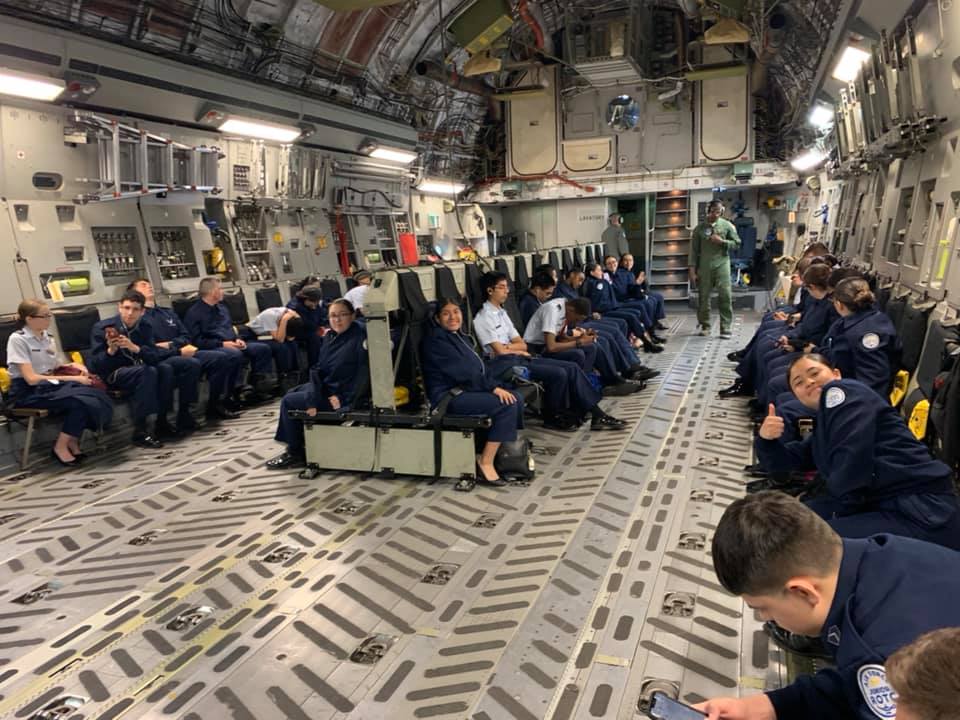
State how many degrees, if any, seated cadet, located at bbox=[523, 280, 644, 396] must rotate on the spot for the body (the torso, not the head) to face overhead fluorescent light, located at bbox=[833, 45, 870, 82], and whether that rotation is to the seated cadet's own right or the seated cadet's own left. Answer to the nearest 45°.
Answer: approximately 45° to the seated cadet's own left

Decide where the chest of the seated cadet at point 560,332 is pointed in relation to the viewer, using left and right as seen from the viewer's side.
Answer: facing to the right of the viewer

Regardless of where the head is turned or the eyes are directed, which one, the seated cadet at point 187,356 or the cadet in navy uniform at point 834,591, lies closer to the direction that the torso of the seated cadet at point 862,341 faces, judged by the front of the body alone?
the seated cadet

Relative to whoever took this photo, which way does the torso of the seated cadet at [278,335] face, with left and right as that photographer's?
facing the viewer and to the right of the viewer

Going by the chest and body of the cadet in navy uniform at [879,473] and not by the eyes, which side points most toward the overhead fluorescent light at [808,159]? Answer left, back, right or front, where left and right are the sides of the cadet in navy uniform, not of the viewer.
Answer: right

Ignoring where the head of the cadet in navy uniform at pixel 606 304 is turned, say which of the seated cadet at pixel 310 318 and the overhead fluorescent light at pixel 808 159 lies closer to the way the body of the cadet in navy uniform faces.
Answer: the overhead fluorescent light

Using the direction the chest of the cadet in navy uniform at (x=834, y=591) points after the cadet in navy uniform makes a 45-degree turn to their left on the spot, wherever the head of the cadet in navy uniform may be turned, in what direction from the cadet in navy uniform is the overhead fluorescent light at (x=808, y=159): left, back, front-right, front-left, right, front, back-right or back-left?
back-right

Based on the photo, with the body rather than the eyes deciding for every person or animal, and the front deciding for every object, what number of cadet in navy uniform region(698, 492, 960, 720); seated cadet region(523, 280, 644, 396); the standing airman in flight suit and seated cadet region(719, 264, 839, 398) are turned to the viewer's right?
1

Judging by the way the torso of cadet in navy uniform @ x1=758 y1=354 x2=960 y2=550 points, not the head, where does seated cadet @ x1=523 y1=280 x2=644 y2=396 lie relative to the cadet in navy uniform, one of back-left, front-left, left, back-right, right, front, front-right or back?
front-right

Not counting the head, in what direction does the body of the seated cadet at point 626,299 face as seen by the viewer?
to the viewer's right

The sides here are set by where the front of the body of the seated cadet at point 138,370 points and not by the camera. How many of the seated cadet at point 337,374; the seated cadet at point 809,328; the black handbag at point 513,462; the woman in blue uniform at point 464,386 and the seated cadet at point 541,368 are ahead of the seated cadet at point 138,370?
5

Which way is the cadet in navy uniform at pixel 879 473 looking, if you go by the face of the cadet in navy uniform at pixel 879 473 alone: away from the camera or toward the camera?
toward the camera

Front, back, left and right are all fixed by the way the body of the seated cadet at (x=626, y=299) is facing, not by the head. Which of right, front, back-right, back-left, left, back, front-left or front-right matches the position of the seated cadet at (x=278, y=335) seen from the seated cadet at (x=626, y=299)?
back-right

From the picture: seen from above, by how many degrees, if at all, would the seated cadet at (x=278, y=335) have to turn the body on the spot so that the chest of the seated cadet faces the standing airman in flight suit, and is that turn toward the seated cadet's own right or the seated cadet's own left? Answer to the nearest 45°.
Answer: approximately 45° to the seated cadet's own left

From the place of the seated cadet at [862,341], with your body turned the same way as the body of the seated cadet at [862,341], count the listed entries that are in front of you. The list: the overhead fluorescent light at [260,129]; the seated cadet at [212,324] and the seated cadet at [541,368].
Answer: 3

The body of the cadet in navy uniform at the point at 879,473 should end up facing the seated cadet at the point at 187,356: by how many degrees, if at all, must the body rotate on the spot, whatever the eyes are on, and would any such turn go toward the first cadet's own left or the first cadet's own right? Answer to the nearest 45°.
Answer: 0° — they already face them

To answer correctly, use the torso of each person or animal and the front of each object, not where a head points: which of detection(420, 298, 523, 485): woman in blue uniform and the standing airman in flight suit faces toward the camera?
the standing airman in flight suit

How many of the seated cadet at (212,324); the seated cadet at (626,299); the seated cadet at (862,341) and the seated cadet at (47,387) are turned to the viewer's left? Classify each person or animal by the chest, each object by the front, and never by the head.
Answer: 1

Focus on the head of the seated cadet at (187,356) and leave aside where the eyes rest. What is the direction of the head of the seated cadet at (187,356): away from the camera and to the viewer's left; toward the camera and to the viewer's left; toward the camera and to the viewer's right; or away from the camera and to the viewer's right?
toward the camera and to the viewer's right

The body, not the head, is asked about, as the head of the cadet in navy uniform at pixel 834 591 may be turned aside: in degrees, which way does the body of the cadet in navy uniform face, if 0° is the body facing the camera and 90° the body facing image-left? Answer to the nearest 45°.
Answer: approximately 90°
